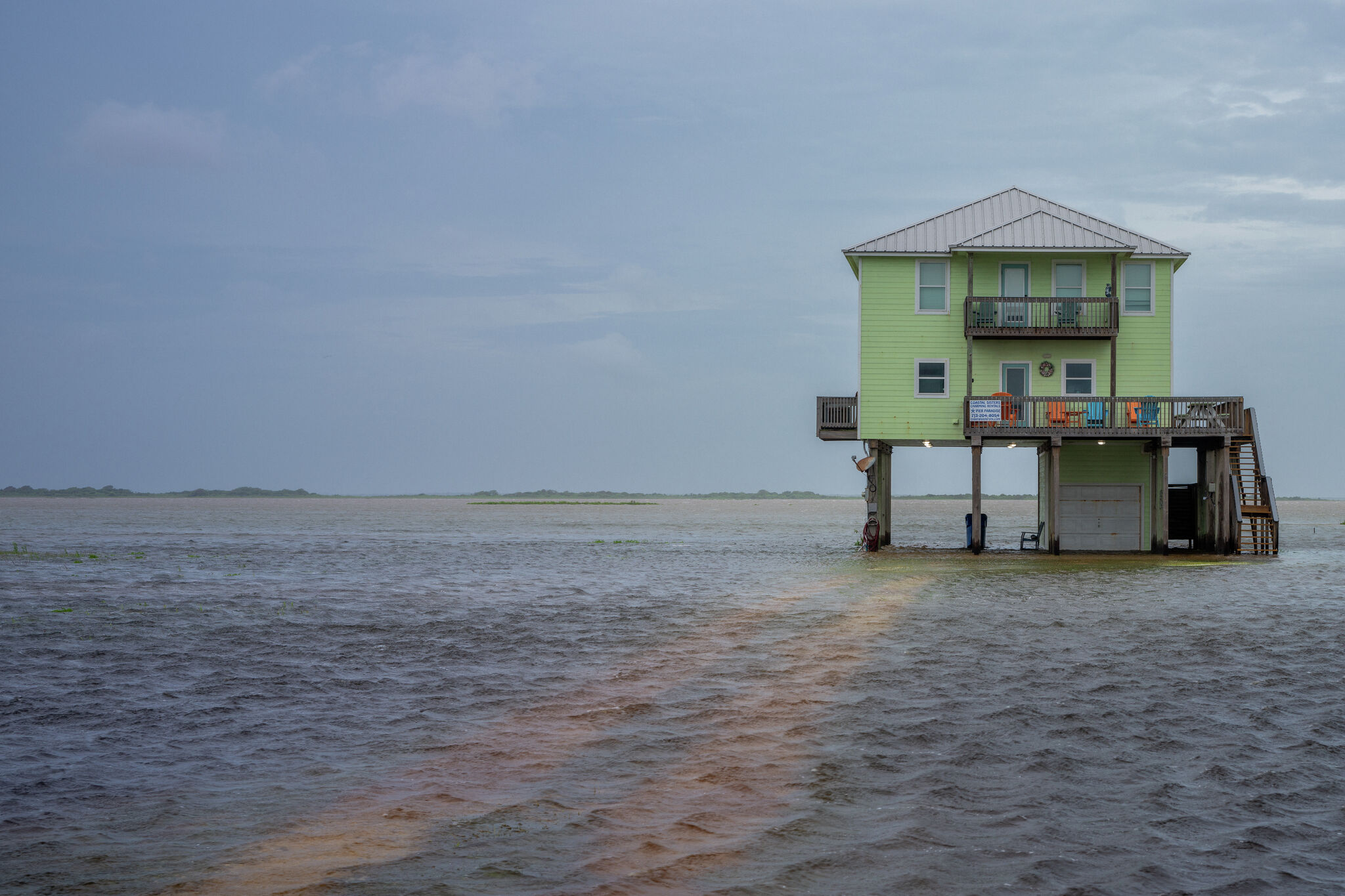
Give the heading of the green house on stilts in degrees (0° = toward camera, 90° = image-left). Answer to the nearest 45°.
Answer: approximately 0°
